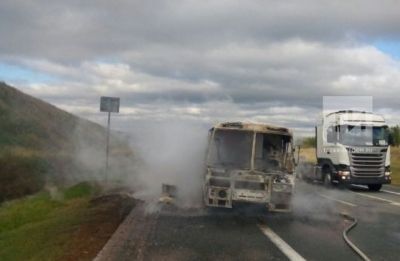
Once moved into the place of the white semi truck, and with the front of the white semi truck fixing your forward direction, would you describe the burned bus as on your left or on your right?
on your right

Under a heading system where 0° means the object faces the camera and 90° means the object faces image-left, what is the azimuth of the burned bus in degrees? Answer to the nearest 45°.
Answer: approximately 0°

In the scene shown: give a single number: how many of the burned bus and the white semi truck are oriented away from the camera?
0

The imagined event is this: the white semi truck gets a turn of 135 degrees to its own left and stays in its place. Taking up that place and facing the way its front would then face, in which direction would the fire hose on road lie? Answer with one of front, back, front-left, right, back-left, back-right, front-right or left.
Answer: back

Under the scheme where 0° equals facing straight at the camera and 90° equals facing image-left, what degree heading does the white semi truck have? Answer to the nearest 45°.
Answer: approximately 315°
